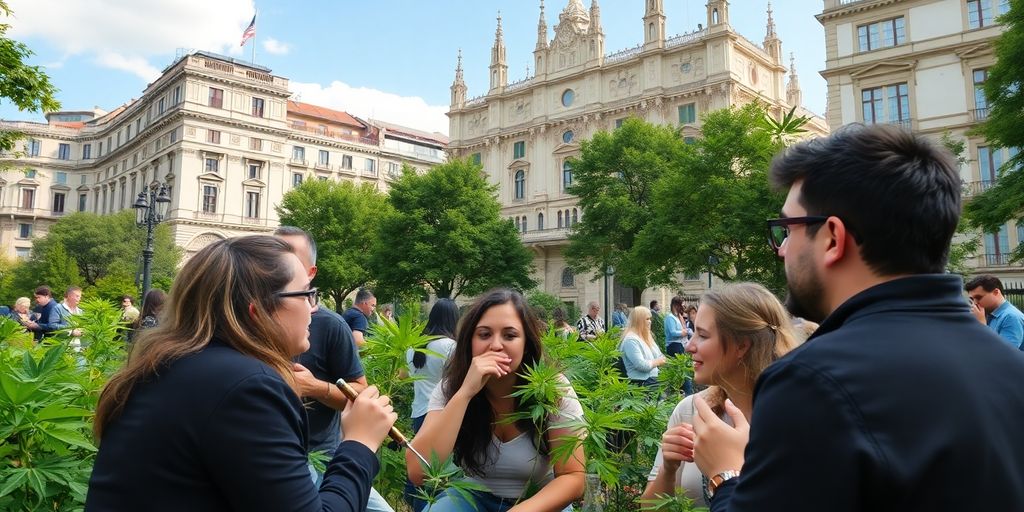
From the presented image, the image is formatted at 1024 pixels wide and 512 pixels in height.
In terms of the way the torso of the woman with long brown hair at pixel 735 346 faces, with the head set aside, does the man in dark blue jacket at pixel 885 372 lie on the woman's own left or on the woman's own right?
on the woman's own left

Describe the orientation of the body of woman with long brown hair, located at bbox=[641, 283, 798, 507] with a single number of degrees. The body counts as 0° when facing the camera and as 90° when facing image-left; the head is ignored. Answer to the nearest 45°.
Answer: approximately 90°

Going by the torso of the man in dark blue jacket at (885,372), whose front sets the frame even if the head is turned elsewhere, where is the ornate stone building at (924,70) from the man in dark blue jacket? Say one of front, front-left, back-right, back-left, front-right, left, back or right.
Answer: front-right

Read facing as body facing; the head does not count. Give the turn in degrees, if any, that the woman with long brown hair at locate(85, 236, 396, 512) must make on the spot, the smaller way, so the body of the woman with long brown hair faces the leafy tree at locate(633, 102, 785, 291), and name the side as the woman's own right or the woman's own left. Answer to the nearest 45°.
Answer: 0° — they already face it

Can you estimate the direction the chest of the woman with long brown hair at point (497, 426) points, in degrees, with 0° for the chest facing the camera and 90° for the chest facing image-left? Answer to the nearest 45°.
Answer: approximately 0°

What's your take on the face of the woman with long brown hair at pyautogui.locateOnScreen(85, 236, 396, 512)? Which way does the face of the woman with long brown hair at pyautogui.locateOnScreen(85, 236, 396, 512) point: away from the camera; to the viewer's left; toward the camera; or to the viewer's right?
to the viewer's right

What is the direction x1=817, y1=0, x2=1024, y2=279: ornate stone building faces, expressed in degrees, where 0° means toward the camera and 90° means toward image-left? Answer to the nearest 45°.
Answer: approximately 45°

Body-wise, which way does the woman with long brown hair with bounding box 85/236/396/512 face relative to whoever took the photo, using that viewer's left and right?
facing away from the viewer and to the right of the viewer

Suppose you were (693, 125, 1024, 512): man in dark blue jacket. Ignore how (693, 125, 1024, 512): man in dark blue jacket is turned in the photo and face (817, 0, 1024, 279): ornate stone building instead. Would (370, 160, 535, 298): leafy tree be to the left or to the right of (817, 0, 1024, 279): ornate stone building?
left

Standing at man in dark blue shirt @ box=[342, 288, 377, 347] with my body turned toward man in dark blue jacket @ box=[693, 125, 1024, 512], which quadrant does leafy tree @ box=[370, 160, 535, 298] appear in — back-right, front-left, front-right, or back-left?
back-left

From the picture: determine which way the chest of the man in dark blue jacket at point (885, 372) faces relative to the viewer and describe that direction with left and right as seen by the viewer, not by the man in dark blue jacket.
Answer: facing away from the viewer and to the left of the viewer

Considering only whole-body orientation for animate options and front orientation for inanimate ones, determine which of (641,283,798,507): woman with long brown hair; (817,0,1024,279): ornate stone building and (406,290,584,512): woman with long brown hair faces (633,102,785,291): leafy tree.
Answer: the ornate stone building

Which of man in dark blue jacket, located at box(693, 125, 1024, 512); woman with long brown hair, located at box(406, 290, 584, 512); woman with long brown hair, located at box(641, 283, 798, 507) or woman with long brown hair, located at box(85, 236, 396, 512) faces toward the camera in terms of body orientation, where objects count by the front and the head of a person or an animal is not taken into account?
woman with long brown hair, located at box(406, 290, 584, 512)
